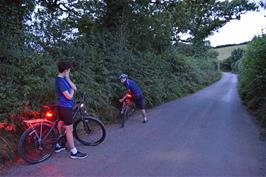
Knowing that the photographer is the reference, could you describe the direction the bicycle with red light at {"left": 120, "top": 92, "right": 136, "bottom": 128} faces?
facing away from the viewer

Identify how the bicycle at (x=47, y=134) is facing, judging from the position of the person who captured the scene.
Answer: facing away from the viewer and to the right of the viewer

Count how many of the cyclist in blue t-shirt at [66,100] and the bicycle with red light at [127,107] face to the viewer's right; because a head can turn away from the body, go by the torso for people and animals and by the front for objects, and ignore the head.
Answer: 1

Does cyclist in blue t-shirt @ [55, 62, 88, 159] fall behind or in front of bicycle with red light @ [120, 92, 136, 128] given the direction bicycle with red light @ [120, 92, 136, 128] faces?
behind

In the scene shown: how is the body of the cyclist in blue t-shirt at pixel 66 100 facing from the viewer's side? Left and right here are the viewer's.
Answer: facing to the right of the viewer
